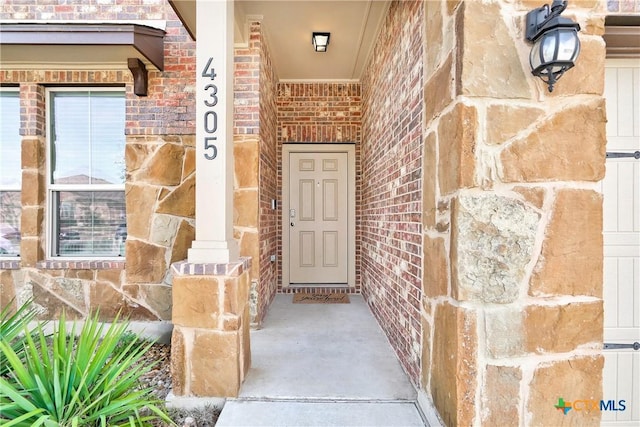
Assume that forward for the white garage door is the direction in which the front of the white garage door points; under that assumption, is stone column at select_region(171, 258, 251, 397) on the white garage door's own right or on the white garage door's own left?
on the white garage door's own right

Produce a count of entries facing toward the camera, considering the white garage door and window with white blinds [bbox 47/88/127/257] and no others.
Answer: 2

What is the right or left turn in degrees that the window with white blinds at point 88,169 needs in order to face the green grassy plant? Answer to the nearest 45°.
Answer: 0° — it already faces it

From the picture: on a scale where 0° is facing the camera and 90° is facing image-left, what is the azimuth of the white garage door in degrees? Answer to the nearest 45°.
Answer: approximately 0°

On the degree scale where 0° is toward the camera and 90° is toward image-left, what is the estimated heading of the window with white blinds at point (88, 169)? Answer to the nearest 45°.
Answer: approximately 0°
